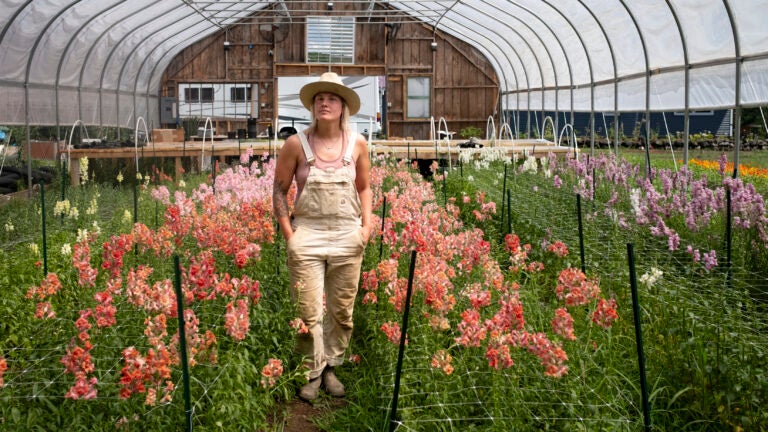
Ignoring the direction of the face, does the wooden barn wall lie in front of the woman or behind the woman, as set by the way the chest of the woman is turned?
behind

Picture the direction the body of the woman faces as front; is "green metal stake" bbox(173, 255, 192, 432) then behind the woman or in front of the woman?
in front

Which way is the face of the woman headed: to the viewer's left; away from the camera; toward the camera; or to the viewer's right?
toward the camera

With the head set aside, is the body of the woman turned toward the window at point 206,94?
no

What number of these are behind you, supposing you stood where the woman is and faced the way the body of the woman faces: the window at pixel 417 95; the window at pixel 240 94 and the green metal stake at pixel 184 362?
2

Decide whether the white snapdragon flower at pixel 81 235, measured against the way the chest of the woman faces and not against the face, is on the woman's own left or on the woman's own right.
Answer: on the woman's own right

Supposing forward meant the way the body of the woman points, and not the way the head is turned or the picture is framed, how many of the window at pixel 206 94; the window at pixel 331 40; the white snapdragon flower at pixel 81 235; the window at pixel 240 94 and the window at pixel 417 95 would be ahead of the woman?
0

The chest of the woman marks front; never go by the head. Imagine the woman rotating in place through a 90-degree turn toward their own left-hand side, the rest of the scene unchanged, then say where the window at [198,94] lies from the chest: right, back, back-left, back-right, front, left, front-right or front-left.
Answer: left

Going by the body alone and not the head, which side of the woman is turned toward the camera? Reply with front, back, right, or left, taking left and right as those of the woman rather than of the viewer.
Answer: front

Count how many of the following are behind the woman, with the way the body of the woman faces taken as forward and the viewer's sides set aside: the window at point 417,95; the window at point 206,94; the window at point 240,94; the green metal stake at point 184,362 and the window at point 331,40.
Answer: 4

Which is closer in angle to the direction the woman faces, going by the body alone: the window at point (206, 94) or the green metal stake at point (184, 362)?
the green metal stake

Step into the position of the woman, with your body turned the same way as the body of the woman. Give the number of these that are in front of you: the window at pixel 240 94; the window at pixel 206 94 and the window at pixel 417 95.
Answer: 0

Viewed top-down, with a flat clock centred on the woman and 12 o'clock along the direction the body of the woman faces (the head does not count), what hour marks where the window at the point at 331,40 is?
The window is roughly at 6 o'clock from the woman.

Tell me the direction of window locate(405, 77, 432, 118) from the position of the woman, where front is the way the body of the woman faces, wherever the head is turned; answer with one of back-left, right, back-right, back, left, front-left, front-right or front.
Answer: back
